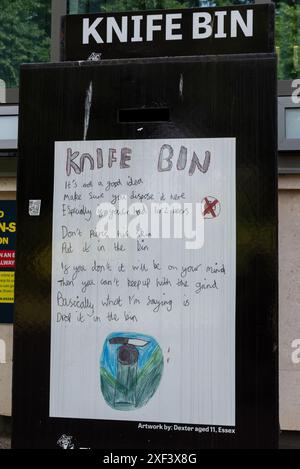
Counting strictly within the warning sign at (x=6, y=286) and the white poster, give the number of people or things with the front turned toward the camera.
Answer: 2

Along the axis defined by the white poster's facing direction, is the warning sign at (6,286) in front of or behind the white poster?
behind

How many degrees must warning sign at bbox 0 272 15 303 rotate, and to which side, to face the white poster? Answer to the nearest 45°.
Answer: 0° — it already faces it

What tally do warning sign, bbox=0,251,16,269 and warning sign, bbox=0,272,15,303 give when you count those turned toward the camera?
2

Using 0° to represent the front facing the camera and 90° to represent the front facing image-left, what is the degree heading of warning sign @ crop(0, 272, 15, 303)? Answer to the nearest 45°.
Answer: approximately 0°

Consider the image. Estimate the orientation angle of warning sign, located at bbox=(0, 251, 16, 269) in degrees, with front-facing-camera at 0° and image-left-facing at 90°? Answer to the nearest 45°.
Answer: approximately 0°
